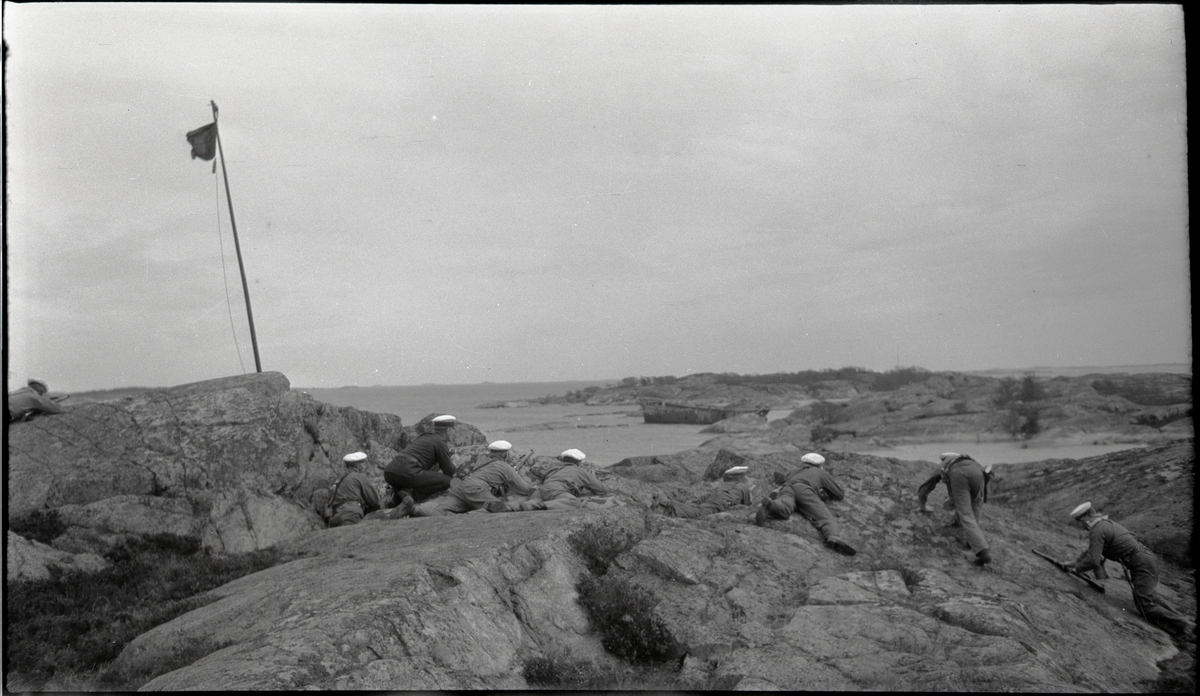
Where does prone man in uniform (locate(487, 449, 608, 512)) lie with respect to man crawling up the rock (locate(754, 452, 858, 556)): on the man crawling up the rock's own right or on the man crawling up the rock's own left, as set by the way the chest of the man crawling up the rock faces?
on the man crawling up the rock's own left

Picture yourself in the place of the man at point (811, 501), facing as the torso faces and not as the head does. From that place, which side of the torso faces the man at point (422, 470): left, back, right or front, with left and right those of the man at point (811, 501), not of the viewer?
left

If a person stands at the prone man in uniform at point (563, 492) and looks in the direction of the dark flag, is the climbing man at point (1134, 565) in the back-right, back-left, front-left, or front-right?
back-right

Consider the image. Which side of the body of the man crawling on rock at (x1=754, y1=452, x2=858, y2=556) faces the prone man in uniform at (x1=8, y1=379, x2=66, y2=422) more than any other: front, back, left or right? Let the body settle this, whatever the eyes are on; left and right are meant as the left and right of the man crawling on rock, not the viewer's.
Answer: left

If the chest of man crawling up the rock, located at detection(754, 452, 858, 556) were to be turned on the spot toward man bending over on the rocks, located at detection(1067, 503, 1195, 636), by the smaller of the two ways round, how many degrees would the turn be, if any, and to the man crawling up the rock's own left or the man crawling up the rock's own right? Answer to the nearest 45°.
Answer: approximately 90° to the man crawling up the rock's own right

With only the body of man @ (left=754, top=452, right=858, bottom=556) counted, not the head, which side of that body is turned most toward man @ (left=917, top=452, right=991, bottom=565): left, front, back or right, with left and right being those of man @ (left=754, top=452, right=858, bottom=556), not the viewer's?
right

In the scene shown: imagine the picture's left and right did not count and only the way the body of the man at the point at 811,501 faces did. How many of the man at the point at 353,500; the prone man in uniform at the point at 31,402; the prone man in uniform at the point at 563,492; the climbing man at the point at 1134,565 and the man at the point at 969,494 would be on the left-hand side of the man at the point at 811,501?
3

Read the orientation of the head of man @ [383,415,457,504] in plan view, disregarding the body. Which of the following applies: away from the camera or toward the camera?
away from the camera

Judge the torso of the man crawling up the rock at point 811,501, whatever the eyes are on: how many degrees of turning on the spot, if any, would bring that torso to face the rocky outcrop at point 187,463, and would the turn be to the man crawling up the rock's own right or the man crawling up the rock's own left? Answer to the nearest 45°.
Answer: approximately 90° to the man crawling up the rock's own left

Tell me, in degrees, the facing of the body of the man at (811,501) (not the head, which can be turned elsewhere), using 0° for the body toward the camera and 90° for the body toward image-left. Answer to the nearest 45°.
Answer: approximately 180°

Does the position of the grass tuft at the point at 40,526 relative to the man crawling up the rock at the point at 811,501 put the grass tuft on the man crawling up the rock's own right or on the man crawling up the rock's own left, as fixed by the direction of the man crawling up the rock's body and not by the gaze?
on the man crawling up the rock's own left
